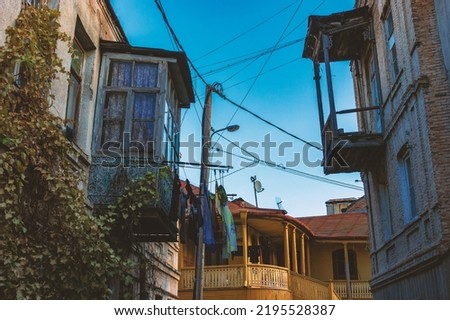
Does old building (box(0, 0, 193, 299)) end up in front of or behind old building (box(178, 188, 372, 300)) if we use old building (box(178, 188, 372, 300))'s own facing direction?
in front

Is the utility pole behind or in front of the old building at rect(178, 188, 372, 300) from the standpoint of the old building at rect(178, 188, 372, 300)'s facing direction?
in front

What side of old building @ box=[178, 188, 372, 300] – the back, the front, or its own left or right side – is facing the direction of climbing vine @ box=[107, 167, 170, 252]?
front

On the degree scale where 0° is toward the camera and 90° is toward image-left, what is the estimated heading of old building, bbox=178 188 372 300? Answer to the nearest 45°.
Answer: approximately 0°

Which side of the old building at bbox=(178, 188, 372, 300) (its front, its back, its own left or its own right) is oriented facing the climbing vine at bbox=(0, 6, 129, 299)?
front

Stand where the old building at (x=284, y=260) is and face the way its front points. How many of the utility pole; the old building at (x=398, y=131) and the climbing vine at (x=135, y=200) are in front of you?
3

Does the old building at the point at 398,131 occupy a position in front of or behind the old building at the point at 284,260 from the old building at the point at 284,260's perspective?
in front
